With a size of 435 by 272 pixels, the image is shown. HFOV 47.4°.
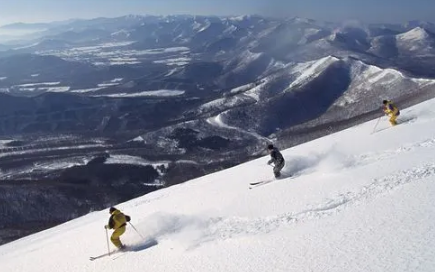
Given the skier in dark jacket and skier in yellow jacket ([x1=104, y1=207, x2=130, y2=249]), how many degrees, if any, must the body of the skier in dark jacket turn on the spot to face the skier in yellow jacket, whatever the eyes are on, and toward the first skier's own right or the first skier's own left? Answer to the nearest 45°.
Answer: approximately 45° to the first skier's own left

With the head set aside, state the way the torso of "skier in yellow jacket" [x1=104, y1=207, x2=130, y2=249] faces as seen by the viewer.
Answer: to the viewer's left

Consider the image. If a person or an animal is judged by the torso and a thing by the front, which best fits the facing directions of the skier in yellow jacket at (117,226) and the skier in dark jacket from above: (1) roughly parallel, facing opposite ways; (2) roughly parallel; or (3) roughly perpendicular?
roughly parallel

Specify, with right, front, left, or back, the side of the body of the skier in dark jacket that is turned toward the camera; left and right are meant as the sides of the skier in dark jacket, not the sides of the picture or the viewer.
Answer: left

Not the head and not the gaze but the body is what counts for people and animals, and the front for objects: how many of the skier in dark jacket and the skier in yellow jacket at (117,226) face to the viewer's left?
2

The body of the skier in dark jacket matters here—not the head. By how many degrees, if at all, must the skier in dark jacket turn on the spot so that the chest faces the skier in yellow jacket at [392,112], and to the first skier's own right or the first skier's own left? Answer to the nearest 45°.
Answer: approximately 135° to the first skier's own right
